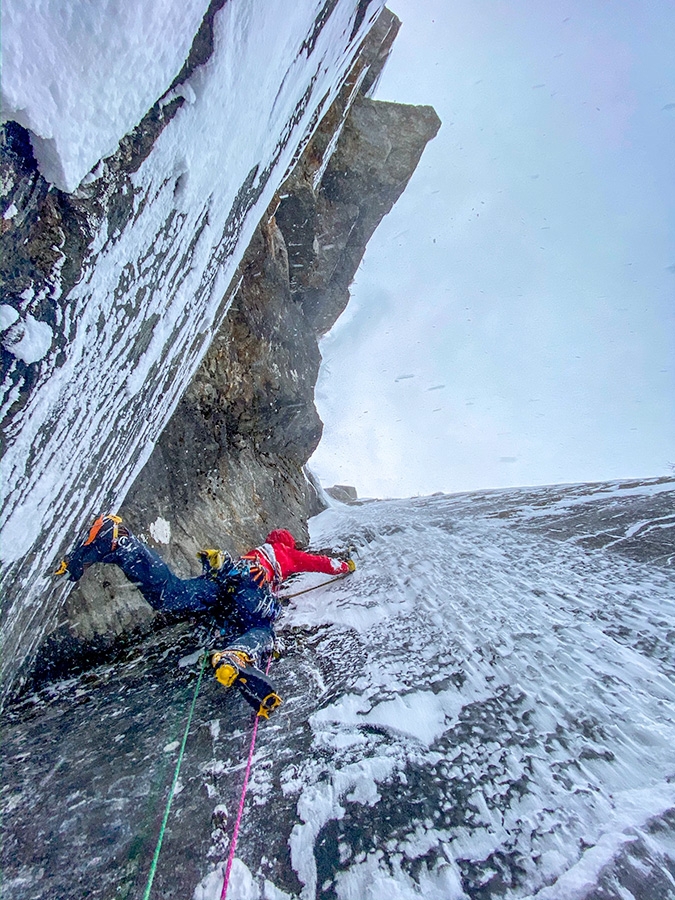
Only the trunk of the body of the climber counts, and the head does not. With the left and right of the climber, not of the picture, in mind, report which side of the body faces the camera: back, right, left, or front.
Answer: back
